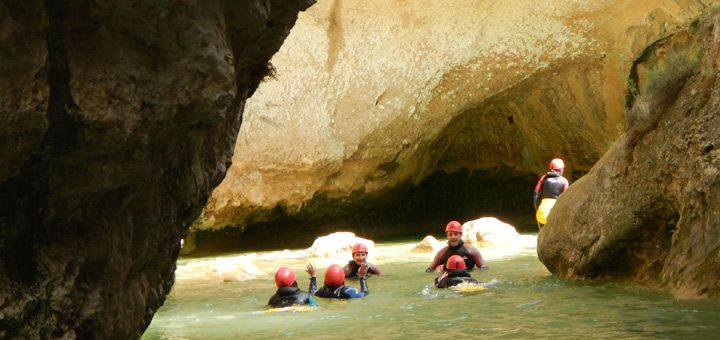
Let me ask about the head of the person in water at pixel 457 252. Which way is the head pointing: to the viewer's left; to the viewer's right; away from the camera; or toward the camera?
toward the camera

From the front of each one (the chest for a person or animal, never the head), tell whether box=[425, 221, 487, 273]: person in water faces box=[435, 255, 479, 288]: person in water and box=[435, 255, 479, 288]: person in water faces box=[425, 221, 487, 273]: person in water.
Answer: yes

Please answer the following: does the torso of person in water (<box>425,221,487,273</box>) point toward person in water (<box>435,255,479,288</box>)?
yes

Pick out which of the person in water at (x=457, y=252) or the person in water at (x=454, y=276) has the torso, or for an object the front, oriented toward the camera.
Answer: the person in water at (x=457, y=252)

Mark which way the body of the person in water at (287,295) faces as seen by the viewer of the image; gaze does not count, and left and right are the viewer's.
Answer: facing away from the viewer

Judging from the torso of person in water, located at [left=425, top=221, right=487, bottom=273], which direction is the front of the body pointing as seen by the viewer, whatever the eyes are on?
toward the camera

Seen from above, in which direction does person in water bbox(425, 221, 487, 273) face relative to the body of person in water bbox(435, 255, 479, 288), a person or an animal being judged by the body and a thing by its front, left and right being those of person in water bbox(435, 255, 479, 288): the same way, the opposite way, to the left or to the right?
the opposite way

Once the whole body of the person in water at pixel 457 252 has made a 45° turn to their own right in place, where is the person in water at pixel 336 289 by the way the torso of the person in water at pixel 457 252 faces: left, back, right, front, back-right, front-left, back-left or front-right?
front

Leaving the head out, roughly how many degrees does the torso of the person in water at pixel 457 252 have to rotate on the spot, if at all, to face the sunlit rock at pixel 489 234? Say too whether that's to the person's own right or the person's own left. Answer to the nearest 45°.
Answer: approximately 180°

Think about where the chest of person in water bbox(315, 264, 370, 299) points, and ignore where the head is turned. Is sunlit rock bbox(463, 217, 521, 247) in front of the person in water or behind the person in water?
in front

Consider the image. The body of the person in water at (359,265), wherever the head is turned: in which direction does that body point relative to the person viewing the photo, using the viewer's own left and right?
facing the viewer

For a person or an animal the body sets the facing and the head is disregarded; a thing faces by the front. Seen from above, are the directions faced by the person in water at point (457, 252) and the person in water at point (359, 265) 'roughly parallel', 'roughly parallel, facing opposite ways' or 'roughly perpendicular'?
roughly parallel

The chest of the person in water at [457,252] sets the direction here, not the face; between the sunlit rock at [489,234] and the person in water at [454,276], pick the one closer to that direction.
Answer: the person in water

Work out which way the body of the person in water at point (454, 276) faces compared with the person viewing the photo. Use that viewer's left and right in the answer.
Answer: facing away from the viewer

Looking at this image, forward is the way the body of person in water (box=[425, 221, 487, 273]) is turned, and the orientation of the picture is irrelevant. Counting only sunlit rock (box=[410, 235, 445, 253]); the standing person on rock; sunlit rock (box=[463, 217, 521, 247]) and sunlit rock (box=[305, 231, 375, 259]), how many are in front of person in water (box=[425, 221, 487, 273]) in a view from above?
0

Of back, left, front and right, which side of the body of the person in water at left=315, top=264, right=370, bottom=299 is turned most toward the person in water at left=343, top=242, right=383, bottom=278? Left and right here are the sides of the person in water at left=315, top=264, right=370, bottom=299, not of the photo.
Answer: front

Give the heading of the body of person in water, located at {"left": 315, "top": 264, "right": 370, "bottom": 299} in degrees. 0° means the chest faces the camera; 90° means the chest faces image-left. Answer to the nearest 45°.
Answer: approximately 180°
